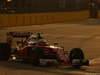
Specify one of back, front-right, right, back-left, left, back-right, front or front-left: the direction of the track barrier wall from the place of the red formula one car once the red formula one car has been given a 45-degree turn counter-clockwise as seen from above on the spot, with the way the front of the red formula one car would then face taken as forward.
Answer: left

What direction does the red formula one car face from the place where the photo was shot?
facing the viewer and to the right of the viewer
